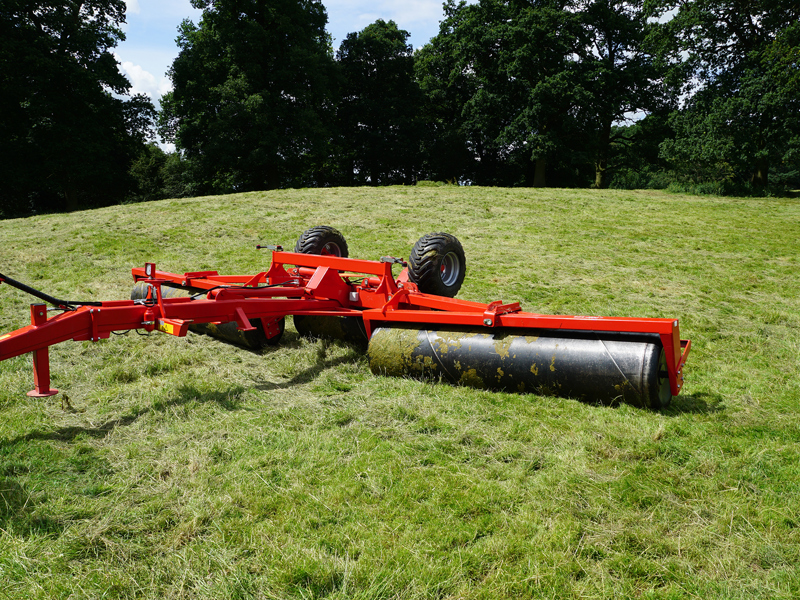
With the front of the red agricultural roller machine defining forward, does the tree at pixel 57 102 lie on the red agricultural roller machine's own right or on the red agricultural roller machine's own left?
on the red agricultural roller machine's own right

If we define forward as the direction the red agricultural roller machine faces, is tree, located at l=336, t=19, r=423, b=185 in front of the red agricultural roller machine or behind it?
behind

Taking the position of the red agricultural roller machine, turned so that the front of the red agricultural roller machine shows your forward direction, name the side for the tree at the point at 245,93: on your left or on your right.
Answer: on your right

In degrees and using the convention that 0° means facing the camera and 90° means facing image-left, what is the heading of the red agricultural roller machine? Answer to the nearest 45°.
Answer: approximately 45°

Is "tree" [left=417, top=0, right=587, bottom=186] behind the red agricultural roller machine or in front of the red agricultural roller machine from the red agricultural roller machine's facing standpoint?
behind

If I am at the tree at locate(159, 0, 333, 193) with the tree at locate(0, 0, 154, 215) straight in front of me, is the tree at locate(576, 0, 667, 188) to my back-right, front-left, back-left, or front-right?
back-left

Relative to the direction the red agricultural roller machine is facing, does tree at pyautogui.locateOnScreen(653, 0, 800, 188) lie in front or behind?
behind
